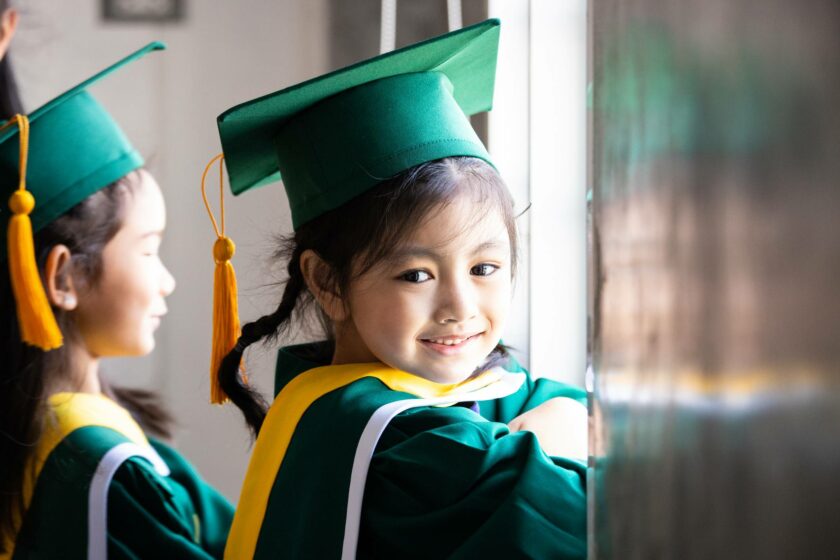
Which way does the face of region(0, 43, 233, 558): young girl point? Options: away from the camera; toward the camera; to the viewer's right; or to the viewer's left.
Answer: to the viewer's right

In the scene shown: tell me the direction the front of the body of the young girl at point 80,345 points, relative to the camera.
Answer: to the viewer's right

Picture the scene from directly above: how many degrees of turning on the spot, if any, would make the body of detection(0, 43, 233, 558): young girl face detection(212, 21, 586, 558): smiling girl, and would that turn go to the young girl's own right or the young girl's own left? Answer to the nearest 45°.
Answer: approximately 45° to the young girl's own right
